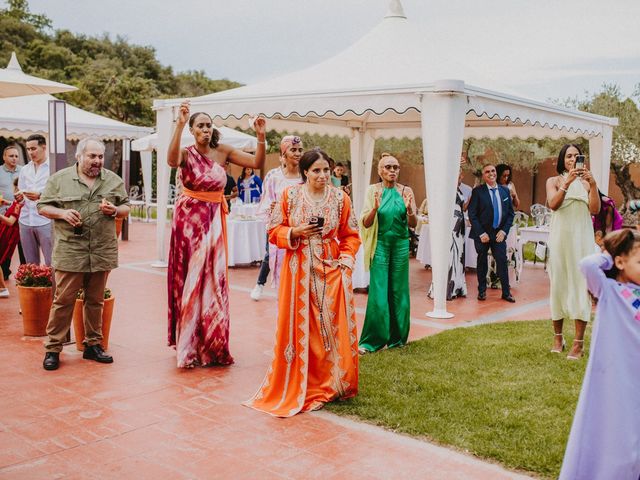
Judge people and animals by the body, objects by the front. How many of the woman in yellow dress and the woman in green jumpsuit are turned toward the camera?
2

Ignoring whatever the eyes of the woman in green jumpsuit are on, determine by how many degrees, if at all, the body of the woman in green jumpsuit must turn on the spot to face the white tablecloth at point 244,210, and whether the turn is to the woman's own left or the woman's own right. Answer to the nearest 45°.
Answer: approximately 135° to the woman's own right

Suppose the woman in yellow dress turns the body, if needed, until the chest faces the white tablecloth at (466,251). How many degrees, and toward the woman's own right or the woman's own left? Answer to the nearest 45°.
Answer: approximately 180°

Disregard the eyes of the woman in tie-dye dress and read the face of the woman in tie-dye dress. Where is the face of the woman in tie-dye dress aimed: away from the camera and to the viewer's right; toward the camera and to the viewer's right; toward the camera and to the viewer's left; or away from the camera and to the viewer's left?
toward the camera and to the viewer's left

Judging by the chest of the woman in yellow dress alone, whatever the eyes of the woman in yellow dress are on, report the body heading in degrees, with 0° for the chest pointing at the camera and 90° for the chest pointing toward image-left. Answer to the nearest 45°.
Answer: approximately 0°

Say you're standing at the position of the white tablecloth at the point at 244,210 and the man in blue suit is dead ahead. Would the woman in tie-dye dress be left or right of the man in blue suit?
right

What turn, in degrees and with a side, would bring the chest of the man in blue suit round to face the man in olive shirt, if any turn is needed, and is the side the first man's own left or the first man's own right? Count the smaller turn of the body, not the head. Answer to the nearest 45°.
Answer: approximately 45° to the first man's own right

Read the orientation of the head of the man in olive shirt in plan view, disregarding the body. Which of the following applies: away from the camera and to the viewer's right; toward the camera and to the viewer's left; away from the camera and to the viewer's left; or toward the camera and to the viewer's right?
toward the camera and to the viewer's right

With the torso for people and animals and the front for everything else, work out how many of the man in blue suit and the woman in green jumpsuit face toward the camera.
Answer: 2

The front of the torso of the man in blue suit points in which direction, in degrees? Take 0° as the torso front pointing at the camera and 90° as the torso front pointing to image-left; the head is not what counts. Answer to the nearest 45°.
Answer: approximately 0°
